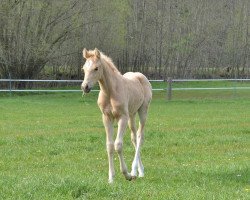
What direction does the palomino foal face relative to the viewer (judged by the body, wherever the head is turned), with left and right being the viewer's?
facing the viewer and to the left of the viewer
